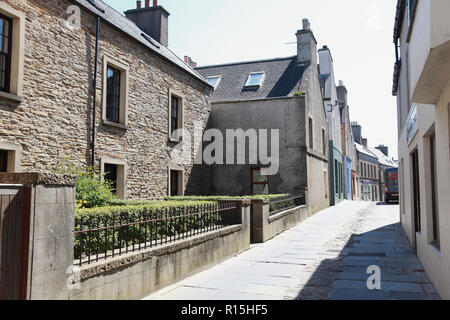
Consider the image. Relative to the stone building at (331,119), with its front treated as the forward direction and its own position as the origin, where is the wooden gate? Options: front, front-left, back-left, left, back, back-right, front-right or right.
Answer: right

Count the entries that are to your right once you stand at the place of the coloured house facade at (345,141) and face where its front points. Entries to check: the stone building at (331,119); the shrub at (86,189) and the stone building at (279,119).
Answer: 3

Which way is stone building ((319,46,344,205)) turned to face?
to the viewer's right

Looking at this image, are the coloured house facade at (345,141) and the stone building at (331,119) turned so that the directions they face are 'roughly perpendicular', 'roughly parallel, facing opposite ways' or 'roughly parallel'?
roughly parallel

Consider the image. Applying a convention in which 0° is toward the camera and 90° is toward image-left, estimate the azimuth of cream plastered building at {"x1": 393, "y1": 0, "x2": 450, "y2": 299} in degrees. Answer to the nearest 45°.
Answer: approximately 90°

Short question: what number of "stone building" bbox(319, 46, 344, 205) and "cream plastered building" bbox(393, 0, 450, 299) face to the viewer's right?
1

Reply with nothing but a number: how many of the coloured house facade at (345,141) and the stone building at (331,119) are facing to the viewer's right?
2

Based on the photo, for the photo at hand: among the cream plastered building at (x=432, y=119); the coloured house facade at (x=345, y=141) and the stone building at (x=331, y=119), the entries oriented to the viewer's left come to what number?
1

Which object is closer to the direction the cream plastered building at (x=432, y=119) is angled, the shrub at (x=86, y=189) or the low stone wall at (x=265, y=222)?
the shrub

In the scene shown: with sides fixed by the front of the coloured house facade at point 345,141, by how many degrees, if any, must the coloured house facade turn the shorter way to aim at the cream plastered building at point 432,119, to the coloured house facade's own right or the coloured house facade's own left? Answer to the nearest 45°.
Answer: approximately 90° to the coloured house facade's own right

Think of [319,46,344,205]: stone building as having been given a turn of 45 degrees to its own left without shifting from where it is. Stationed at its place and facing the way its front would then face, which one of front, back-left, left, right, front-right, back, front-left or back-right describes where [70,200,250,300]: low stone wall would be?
back-right

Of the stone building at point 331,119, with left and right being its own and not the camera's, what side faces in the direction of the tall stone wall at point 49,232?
right

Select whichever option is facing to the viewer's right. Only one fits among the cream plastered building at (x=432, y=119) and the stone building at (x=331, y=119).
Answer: the stone building at (x=331, y=119)

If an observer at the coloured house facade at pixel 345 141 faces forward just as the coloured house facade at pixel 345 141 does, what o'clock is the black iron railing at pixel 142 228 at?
The black iron railing is roughly at 3 o'clock from the coloured house facade.

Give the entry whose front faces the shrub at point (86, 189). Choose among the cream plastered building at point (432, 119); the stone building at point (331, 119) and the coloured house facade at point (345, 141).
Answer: the cream plastered building at point (432, 119)

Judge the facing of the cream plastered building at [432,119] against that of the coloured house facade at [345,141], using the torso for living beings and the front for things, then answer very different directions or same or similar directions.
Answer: very different directions

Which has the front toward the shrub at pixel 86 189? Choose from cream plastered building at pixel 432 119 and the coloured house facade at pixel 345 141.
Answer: the cream plastered building

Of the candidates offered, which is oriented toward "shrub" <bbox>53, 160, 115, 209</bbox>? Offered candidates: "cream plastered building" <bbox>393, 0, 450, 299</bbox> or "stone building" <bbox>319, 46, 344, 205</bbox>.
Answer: "cream plastered building" <bbox>393, 0, 450, 299</bbox>

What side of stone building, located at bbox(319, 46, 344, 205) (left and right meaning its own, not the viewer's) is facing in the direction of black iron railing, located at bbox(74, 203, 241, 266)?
right

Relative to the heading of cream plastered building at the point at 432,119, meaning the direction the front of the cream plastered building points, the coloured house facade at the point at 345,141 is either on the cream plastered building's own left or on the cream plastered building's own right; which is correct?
on the cream plastered building's own right

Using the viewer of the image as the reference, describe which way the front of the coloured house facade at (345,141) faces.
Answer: facing to the right of the viewer
